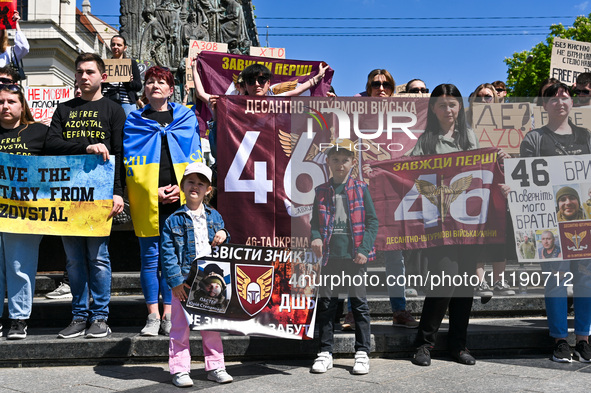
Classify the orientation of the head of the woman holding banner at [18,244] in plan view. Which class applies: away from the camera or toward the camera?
toward the camera

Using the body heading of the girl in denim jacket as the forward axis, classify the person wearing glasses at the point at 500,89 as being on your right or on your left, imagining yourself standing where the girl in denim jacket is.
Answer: on your left

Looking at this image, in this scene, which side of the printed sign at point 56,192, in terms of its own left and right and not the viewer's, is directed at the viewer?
front

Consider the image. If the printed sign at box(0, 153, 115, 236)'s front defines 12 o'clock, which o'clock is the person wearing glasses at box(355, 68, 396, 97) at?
The person wearing glasses is roughly at 9 o'clock from the printed sign.

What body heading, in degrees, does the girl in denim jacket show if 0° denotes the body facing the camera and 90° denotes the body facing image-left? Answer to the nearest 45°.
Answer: approximately 0°

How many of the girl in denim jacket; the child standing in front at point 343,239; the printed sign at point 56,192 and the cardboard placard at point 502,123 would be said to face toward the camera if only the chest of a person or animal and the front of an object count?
4

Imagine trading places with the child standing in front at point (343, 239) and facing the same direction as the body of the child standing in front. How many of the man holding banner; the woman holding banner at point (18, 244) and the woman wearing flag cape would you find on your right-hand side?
3

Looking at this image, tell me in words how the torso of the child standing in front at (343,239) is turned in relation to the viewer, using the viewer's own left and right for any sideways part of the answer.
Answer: facing the viewer

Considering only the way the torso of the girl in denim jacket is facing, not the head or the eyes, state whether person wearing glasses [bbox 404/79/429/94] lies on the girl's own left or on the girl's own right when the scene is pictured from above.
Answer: on the girl's own left

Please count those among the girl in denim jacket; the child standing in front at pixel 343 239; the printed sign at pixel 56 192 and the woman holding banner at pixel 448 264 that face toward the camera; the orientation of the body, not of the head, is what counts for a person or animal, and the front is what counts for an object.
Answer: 4

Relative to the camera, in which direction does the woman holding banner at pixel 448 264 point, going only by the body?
toward the camera

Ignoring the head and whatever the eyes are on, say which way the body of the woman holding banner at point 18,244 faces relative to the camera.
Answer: toward the camera
